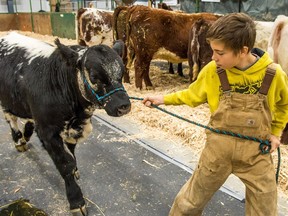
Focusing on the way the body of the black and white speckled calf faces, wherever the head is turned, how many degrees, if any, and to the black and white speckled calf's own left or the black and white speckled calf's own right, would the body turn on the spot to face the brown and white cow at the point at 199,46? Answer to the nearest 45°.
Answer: approximately 90° to the black and white speckled calf's own left

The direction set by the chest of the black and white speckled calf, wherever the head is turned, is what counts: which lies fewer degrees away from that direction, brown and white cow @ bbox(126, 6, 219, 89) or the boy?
the boy

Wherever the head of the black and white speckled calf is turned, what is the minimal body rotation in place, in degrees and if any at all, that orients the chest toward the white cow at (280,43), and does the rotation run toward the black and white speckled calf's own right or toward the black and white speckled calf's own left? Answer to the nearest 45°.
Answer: approximately 45° to the black and white speckled calf's own left

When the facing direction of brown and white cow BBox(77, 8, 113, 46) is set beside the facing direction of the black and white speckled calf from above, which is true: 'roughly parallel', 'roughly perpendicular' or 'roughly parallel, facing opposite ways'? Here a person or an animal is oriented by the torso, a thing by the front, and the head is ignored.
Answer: roughly perpendicular

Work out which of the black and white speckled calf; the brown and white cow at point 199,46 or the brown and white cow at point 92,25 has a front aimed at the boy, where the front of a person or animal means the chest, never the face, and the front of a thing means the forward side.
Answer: the black and white speckled calf
